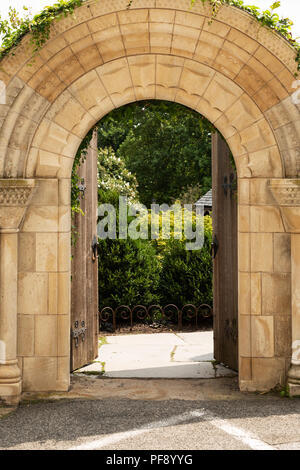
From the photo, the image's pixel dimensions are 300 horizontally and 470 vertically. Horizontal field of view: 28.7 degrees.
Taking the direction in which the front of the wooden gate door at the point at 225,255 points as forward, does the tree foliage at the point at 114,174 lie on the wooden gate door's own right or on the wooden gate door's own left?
on the wooden gate door's own right

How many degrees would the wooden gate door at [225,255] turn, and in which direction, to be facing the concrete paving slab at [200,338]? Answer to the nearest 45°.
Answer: approximately 90° to its right

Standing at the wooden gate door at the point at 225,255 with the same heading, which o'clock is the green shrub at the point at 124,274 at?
The green shrub is roughly at 2 o'clock from the wooden gate door.

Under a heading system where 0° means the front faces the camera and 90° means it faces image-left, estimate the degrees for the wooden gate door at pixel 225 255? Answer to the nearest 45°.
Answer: approximately 90°

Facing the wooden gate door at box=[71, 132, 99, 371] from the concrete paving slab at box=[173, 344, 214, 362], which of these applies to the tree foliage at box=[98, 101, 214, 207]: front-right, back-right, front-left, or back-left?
back-right

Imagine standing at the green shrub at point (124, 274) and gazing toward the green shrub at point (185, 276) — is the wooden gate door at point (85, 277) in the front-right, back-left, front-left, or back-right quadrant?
back-right

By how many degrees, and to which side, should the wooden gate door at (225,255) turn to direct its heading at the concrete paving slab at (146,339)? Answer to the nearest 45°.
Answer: approximately 45° to its right

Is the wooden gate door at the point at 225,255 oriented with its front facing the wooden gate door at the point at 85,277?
yes

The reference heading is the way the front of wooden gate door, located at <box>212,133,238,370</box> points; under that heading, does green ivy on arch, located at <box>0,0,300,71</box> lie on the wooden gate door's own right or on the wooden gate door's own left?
on the wooden gate door's own left

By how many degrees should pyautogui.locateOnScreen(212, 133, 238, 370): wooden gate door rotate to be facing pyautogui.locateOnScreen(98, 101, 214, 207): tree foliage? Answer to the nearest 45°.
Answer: approximately 90° to its right
